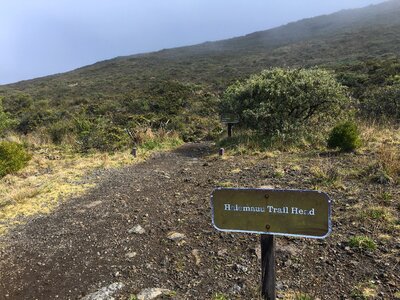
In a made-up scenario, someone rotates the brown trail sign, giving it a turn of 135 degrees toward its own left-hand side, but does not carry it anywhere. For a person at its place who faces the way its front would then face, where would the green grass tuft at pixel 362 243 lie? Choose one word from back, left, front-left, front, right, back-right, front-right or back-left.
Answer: front

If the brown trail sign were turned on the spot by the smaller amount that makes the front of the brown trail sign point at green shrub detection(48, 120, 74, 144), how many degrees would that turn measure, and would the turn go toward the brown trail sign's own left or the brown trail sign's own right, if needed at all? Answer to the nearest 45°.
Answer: approximately 135° to the brown trail sign's own right

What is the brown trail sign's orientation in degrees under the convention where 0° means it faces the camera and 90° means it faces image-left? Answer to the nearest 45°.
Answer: approximately 0°

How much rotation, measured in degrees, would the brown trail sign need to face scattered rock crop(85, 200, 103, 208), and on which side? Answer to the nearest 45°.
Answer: approximately 135° to its right

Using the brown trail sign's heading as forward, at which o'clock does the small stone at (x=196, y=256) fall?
The small stone is roughly at 5 o'clock from the brown trail sign.

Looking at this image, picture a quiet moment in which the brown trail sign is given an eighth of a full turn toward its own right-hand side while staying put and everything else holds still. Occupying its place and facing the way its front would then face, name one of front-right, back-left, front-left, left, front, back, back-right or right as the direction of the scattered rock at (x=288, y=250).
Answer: back-right

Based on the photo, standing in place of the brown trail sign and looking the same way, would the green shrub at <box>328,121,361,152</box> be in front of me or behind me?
behind

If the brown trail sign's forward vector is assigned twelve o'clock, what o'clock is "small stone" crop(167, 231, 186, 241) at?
The small stone is roughly at 5 o'clock from the brown trail sign.

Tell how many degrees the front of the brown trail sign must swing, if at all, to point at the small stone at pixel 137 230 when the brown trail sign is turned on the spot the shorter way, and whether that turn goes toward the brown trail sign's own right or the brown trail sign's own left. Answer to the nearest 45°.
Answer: approximately 135° to the brown trail sign's own right

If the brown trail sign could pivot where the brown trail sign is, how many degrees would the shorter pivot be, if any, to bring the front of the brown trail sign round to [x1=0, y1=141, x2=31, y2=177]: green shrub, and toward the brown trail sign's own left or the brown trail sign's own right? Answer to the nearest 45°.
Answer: approximately 135° to the brown trail sign's own right

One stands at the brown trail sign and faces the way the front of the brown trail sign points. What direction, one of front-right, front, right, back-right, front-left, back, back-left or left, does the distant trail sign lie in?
back
